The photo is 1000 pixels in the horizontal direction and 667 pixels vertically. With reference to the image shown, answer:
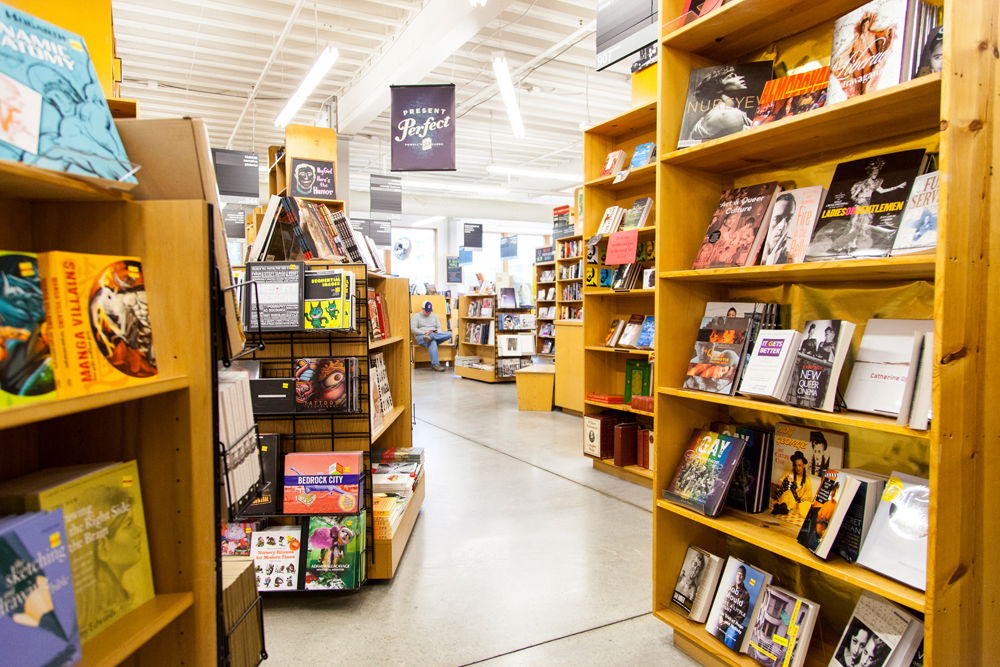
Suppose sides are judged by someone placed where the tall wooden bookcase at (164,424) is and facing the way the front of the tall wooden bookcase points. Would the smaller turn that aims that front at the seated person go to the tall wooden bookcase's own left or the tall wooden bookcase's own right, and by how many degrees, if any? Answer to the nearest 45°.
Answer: approximately 90° to the tall wooden bookcase's own left

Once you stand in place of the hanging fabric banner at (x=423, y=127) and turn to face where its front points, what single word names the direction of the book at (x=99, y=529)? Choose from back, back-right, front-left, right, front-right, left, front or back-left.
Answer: front

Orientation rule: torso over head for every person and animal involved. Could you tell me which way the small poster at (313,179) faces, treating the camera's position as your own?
facing the viewer

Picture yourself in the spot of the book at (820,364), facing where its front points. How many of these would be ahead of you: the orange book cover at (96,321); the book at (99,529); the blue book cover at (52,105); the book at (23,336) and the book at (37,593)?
5

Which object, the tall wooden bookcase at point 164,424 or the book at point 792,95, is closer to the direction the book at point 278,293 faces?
the tall wooden bookcase

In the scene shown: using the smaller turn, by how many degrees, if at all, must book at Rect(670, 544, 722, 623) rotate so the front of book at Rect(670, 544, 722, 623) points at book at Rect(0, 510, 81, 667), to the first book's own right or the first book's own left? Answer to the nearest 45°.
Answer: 0° — it already faces it

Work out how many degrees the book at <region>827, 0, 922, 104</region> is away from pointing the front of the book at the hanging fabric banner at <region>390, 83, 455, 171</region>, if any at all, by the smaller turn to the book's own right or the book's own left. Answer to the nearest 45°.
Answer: approximately 90° to the book's own right

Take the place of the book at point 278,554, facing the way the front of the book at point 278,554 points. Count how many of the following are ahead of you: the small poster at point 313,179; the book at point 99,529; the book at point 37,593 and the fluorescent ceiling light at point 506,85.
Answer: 2

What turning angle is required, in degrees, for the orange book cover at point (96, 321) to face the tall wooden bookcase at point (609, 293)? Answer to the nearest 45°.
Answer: approximately 90° to its left

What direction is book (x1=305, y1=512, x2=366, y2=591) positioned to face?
toward the camera

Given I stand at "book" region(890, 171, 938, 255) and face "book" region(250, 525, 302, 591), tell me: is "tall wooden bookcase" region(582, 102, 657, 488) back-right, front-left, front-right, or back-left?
front-right

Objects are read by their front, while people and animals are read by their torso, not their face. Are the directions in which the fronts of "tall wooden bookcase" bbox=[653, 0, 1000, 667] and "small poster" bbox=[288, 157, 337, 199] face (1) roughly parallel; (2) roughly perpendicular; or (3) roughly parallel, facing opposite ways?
roughly perpendicular

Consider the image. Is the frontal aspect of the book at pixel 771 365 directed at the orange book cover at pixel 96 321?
yes
